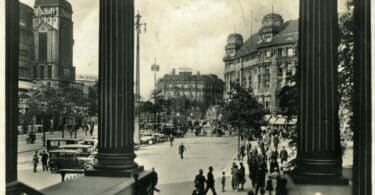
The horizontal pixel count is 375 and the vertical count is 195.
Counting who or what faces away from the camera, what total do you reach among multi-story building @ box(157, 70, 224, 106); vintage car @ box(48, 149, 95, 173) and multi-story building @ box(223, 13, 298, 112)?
0

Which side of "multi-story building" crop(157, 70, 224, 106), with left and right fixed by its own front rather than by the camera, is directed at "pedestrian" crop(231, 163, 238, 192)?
front

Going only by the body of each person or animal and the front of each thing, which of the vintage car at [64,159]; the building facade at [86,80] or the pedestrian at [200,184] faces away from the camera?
the pedestrian

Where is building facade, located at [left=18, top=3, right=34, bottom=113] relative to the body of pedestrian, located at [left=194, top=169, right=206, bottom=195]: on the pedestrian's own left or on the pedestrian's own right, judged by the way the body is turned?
on the pedestrian's own left

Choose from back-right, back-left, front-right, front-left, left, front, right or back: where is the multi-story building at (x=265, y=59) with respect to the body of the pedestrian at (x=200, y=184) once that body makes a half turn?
back-left

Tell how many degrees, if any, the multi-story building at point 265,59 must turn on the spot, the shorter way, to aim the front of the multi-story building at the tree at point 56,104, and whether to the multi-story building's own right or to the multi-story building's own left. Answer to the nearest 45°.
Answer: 0° — it already faces it

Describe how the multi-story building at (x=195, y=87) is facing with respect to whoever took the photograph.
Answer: facing the viewer

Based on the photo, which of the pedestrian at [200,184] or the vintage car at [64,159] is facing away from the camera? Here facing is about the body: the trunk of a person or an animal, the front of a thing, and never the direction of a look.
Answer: the pedestrian

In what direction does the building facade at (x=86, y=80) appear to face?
toward the camera
